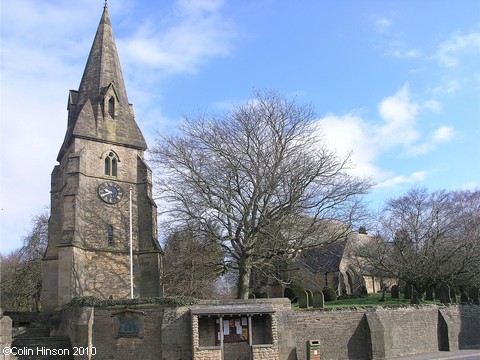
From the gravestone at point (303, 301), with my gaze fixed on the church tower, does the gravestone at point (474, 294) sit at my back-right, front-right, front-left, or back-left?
back-right

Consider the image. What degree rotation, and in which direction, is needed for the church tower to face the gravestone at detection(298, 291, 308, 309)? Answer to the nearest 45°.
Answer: approximately 45° to its left

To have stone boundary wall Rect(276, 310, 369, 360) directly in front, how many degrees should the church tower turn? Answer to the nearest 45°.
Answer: approximately 45° to its left

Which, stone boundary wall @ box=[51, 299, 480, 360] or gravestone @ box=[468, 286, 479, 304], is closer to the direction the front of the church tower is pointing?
the stone boundary wall

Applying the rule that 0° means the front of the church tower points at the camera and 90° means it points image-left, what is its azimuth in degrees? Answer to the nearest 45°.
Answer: approximately 0°

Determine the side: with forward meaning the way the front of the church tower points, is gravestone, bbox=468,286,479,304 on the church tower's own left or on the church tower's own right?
on the church tower's own left

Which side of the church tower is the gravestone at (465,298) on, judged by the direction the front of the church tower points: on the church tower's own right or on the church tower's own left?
on the church tower's own left

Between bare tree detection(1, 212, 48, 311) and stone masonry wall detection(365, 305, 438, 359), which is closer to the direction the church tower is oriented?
the stone masonry wall

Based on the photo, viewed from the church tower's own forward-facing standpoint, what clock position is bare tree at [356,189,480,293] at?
The bare tree is roughly at 9 o'clock from the church tower.

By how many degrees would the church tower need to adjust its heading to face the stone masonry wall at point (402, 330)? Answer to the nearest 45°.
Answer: approximately 45° to its left
